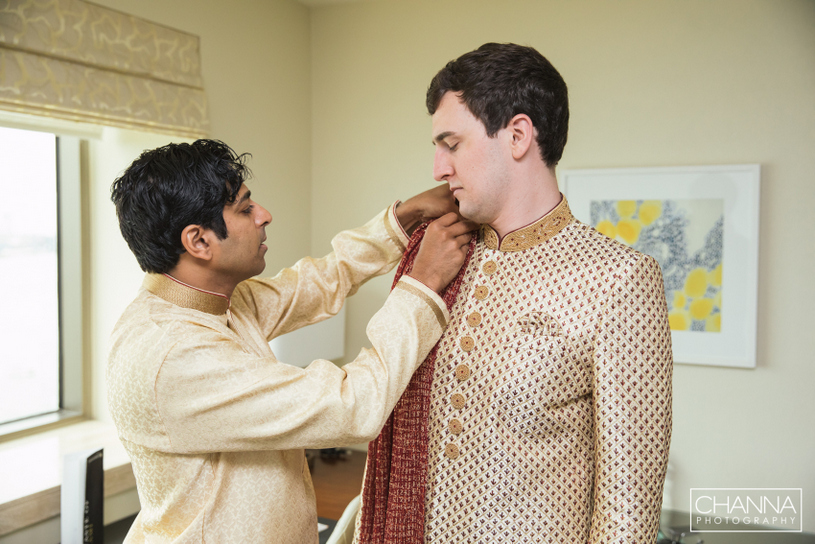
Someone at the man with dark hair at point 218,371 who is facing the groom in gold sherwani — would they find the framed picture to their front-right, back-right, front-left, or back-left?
front-left

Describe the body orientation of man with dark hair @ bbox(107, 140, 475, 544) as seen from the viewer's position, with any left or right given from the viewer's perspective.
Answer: facing to the right of the viewer

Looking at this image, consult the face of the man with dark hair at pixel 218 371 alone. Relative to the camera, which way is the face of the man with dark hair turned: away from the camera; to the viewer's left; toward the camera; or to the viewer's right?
to the viewer's right

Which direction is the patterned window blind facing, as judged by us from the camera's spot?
facing the viewer and to the right of the viewer

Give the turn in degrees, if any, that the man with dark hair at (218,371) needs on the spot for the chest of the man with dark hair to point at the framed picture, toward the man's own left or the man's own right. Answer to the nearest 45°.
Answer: approximately 45° to the man's own left

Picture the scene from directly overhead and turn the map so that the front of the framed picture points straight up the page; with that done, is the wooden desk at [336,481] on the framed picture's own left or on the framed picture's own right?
on the framed picture's own right

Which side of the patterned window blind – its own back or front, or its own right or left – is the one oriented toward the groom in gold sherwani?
front

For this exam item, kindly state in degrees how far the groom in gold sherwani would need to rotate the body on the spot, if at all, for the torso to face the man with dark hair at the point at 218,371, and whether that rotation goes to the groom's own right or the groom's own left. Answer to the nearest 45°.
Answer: approximately 45° to the groom's own right

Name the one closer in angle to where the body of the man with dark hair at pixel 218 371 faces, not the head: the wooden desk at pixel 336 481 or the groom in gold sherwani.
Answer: the groom in gold sherwani

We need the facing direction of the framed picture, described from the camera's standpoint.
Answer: facing the viewer

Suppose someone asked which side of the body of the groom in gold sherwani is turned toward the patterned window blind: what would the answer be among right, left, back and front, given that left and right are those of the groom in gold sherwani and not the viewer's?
right

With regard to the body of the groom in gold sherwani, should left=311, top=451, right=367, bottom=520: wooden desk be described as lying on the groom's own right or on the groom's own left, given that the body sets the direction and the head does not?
on the groom's own right

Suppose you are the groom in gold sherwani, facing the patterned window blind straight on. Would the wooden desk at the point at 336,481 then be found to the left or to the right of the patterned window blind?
right

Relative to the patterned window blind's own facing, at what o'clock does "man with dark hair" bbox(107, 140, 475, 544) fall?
The man with dark hair is roughly at 1 o'clock from the patterned window blind.

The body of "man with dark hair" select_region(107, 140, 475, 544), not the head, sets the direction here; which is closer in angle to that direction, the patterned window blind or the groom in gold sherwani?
the groom in gold sherwani

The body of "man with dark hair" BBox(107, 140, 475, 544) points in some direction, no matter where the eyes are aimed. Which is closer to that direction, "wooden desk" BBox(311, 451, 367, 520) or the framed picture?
the framed picture

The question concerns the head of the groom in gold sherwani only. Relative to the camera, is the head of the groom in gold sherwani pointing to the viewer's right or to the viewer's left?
to the viewer's left

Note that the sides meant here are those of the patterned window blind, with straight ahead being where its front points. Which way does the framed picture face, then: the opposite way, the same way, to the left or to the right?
to the right

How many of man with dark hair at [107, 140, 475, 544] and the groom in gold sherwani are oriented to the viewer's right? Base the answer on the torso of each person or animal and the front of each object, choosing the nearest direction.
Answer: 1
